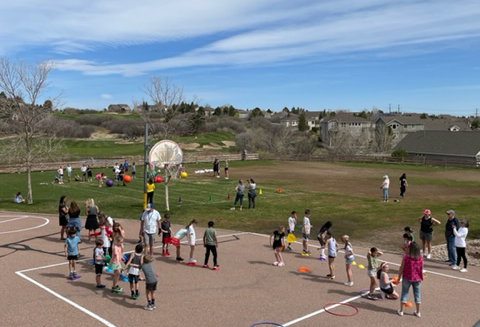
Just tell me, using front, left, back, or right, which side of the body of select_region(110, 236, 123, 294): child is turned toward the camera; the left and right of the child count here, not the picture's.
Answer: right

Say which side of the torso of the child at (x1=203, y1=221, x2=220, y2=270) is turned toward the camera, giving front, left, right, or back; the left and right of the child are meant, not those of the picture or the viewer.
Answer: back

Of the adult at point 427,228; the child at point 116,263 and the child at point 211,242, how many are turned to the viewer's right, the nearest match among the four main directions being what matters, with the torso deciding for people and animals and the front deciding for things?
1

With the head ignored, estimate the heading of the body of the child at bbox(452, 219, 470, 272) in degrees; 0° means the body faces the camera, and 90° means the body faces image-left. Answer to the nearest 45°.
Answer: approximately 90°

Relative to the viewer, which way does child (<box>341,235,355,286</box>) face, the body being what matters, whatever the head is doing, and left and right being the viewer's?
facing to the left of the viewer

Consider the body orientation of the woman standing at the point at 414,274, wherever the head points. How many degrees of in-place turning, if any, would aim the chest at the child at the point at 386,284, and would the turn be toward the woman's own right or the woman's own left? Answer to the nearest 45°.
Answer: approximately 45° to the woman's own left

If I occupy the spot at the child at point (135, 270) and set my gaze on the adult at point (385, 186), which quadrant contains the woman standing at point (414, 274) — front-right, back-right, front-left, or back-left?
front-right

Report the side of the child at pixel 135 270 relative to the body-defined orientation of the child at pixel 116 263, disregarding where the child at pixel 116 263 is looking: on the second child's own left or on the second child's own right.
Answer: on the second child's own right

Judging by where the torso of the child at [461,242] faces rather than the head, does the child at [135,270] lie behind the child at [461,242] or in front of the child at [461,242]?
in front
